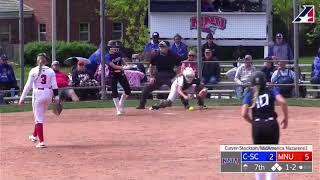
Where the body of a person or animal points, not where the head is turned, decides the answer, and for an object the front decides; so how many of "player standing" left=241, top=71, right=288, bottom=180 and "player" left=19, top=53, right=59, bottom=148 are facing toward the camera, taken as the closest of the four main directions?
0

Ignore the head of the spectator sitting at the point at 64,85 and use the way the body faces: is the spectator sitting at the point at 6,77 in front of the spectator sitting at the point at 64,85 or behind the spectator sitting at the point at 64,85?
behind

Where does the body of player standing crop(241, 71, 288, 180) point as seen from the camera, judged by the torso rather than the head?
away from the camera

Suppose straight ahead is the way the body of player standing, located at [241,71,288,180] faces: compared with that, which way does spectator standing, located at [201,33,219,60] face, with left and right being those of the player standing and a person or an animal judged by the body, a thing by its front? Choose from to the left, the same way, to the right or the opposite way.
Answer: the opposite way

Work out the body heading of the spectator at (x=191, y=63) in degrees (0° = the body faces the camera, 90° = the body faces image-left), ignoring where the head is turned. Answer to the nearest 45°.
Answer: approximately 0°

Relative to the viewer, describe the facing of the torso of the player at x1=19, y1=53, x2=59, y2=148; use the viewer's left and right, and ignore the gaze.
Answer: facing away from the viewer

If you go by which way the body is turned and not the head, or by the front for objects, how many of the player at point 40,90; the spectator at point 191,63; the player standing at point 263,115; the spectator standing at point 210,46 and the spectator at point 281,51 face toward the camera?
3

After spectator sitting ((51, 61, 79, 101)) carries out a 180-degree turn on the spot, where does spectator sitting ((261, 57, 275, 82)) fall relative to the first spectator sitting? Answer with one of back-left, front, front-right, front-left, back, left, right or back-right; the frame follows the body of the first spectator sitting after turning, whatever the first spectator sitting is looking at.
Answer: back-right

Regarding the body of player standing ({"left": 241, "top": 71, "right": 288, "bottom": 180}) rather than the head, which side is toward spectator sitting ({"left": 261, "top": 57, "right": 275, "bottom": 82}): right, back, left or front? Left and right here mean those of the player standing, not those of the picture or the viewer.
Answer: front

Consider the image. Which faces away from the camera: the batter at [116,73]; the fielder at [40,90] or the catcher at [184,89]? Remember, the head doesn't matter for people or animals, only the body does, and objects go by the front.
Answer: the fielder at [40,90]

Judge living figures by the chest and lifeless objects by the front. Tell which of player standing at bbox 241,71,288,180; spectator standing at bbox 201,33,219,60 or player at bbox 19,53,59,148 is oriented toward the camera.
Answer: the spectator standing

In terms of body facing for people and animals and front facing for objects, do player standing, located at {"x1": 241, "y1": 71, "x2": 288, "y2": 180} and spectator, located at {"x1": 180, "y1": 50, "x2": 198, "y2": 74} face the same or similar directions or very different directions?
very different directions

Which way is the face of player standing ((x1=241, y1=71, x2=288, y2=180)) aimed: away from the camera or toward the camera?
away from the camera
